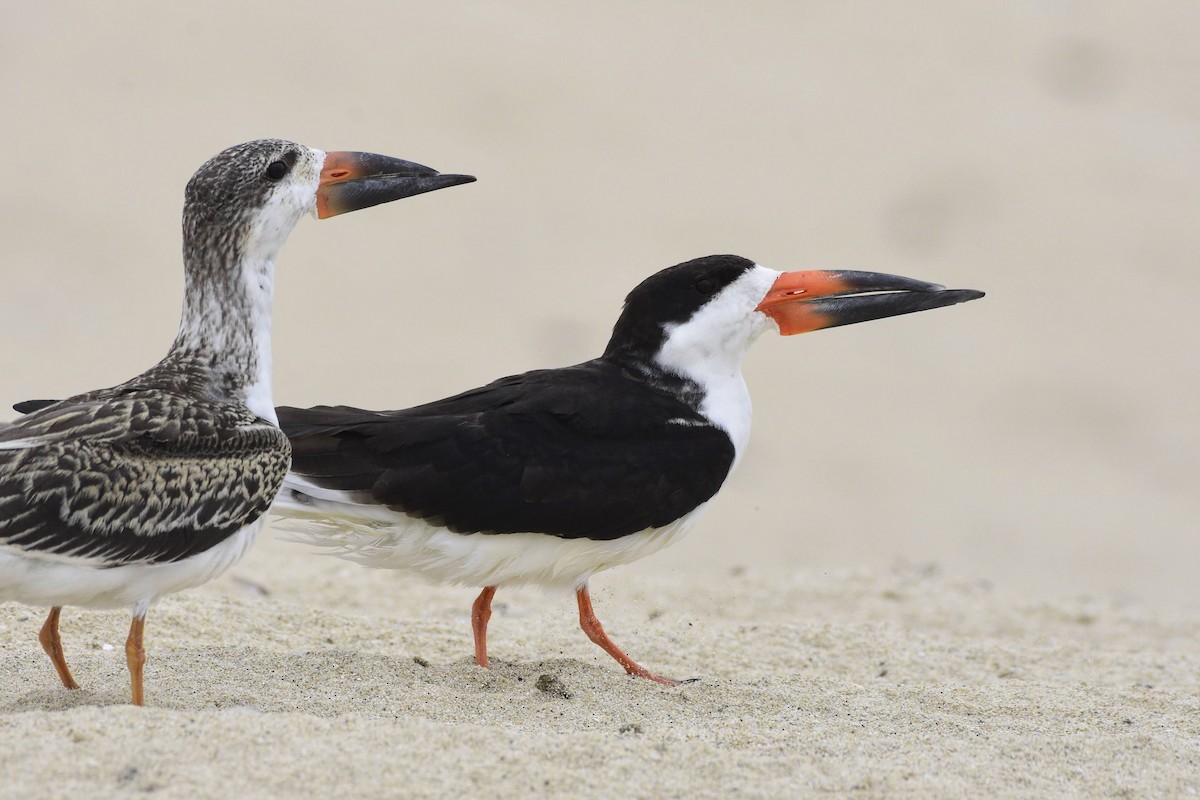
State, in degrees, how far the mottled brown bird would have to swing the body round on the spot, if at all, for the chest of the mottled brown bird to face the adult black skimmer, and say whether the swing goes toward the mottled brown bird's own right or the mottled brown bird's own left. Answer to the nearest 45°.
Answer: approximately 45° to the mottled brown bird's own left

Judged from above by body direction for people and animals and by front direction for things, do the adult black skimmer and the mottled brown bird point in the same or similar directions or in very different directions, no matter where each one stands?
same or similar directions

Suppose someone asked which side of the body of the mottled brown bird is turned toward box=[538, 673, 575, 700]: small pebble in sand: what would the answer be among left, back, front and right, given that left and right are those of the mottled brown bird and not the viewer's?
front

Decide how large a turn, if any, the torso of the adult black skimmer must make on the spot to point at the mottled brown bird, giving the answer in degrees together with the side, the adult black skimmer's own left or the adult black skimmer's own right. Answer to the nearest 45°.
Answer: approximately 135° to the adult black skimmer's own right

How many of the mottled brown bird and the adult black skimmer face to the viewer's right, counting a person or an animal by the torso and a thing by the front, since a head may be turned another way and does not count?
2

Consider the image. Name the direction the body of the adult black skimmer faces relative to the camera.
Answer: to the viewer's right

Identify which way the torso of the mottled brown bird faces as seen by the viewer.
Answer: to the viewer's right
